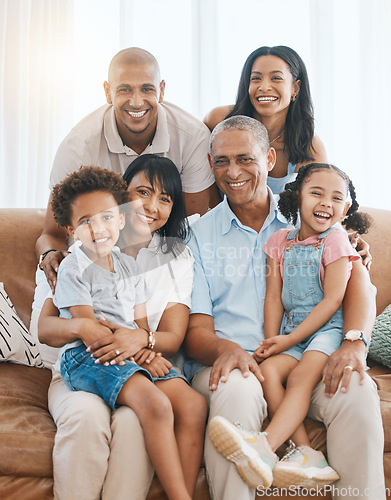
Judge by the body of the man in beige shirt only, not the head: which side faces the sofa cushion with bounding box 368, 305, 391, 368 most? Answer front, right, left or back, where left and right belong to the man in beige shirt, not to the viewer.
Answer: left

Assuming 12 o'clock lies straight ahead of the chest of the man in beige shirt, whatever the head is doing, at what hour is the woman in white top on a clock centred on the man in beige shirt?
The woman in white top is roughly at 12 o'clock from the man in beige shirt.

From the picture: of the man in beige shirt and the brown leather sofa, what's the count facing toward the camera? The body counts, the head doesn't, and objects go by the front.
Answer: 2

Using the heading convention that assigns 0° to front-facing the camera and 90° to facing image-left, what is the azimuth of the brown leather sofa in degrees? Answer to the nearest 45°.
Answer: approximately 0°

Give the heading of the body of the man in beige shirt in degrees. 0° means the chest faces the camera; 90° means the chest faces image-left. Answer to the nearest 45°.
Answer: approximately 0°
